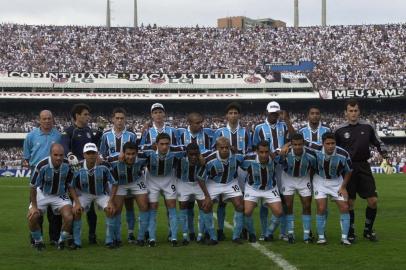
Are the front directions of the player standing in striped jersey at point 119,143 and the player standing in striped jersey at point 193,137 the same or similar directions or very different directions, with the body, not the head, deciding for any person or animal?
same or similar directions

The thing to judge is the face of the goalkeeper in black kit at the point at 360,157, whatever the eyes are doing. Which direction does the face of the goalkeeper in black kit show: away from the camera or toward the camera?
toward the camera

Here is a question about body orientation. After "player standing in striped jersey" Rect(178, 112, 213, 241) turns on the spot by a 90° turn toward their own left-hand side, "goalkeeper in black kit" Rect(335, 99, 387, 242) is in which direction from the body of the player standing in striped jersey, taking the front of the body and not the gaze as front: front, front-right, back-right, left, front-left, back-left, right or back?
front

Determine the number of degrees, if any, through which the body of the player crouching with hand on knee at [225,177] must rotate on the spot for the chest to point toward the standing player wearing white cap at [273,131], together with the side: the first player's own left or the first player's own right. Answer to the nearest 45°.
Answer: approximately 135° to the first player's own left

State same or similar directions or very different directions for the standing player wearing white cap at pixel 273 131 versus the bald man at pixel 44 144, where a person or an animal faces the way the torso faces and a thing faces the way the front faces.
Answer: same or similar directions

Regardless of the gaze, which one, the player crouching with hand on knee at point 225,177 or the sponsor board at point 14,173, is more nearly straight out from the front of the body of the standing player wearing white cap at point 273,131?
the player crouching with hand on knee

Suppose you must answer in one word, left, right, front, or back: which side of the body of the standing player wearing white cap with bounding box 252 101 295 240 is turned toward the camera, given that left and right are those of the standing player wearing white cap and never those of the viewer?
front

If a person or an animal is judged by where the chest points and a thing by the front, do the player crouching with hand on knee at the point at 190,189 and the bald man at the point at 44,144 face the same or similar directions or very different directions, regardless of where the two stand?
same or similar directions

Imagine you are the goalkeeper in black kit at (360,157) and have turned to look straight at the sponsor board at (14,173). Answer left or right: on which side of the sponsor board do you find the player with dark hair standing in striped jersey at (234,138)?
left

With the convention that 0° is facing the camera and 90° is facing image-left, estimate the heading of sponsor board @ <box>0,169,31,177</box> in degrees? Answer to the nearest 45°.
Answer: approximately 0°

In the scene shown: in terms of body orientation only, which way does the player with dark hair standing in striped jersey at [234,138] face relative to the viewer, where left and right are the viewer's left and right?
facing the viewer

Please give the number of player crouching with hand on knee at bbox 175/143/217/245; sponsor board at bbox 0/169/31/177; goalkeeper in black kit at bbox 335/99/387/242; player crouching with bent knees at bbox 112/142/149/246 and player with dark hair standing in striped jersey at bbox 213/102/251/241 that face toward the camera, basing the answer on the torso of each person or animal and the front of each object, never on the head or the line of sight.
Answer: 5

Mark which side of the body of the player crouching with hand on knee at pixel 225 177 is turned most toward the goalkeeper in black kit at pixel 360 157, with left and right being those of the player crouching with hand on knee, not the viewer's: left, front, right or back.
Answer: left

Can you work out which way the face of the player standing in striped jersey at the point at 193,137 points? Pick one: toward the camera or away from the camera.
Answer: toward the camera

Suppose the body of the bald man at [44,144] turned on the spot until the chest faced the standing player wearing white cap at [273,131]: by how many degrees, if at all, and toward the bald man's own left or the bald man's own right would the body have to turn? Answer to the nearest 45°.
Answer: approximately 90° to the bald man's own left

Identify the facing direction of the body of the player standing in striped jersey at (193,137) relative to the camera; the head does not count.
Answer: toward the camera

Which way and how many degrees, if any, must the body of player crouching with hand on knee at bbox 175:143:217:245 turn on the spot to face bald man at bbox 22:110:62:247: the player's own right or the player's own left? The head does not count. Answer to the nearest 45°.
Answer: approximately 90° to the player's own right

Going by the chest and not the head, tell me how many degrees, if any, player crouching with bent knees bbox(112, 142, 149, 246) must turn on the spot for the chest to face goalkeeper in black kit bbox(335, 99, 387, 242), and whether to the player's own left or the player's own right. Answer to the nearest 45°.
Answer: approximately 90° to the player's own left
